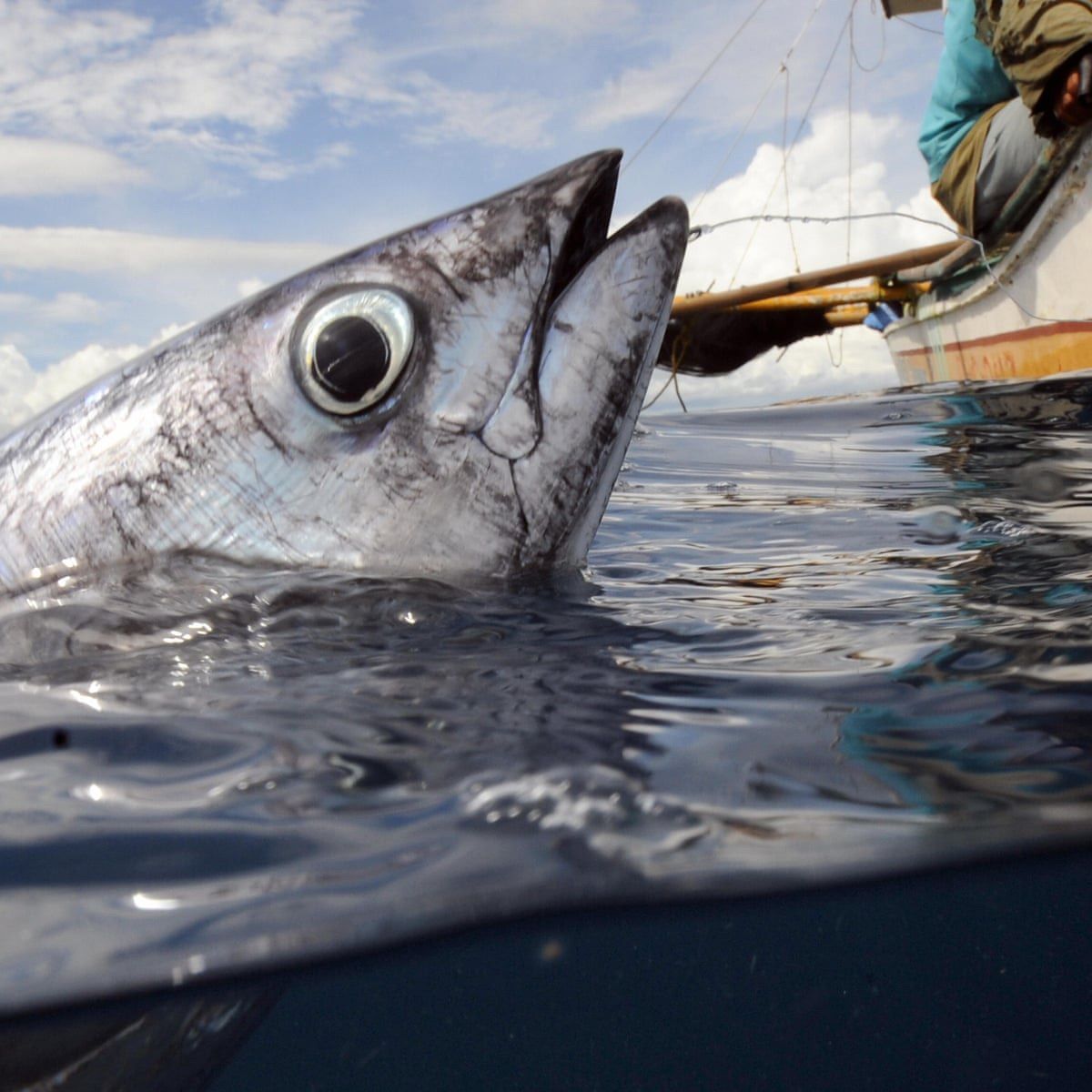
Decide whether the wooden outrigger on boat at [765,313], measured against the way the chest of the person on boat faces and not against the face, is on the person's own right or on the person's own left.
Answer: on the person's own left
